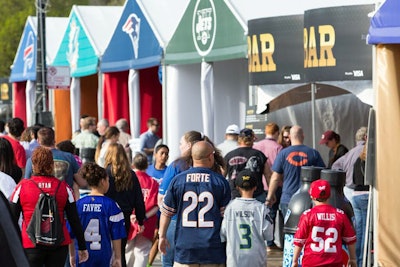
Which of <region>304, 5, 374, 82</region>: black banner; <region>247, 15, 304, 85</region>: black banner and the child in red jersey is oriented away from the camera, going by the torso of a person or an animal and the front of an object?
the child in red jersey

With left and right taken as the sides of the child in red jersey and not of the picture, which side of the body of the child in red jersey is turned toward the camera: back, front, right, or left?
back

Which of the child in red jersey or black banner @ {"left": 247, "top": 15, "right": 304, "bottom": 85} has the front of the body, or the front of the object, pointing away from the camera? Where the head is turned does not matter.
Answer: the child in red jersey

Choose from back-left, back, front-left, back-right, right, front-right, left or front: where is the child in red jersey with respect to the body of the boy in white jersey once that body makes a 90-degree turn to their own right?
front

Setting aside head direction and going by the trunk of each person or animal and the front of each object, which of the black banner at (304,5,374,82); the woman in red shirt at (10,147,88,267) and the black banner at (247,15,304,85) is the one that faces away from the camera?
the woman in red shirt

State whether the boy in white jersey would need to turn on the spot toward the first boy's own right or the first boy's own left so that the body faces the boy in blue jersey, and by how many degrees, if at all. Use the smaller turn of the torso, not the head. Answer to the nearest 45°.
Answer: approximately 90° to the first boy's own left

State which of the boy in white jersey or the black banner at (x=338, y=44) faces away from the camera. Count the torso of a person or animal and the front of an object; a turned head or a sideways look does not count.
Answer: the boy in white jersey

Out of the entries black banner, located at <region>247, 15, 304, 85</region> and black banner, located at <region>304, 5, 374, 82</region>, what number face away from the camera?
0

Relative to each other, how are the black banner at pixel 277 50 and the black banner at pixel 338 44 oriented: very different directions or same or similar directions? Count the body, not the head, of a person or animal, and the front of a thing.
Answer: same or similar directions

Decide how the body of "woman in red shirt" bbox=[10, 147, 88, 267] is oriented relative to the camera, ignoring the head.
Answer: away from the camera

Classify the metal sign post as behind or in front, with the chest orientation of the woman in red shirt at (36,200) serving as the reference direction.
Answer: in front

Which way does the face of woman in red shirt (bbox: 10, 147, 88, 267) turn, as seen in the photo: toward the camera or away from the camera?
away from the camera

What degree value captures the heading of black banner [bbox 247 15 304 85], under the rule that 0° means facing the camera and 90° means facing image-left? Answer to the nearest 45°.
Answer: approximately 45°

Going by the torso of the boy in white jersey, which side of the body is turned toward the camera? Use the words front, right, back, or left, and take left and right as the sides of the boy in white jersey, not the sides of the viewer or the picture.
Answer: back
